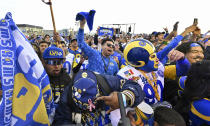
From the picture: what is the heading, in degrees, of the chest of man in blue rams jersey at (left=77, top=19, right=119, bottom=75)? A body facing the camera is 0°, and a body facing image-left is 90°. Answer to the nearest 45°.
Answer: approximately 315°
